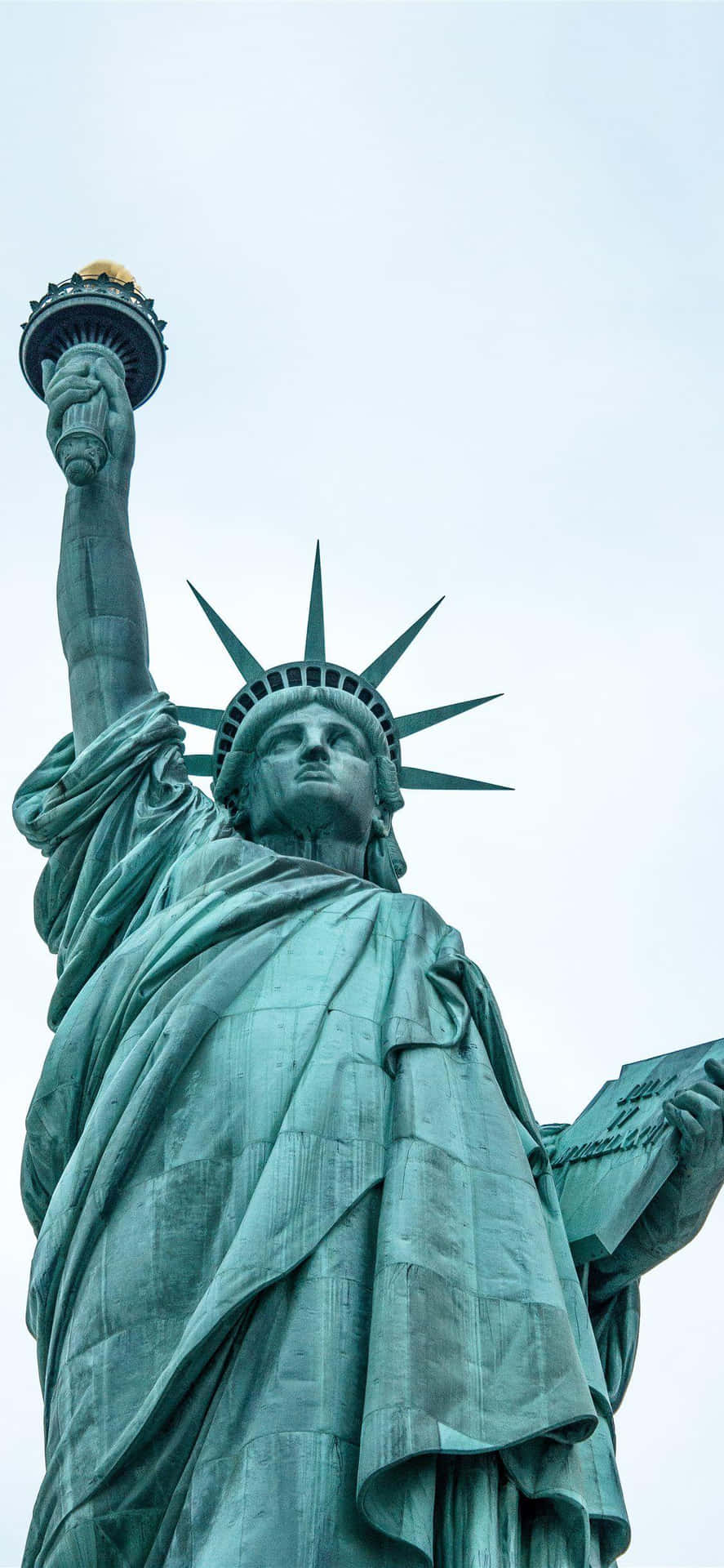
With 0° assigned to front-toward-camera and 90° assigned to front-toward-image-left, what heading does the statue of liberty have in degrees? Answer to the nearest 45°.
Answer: approximately 0°
